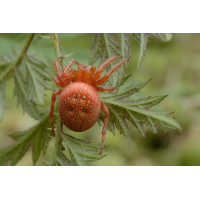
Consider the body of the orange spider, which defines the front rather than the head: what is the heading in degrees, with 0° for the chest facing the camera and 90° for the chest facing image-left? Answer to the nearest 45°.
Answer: approximately 180°
